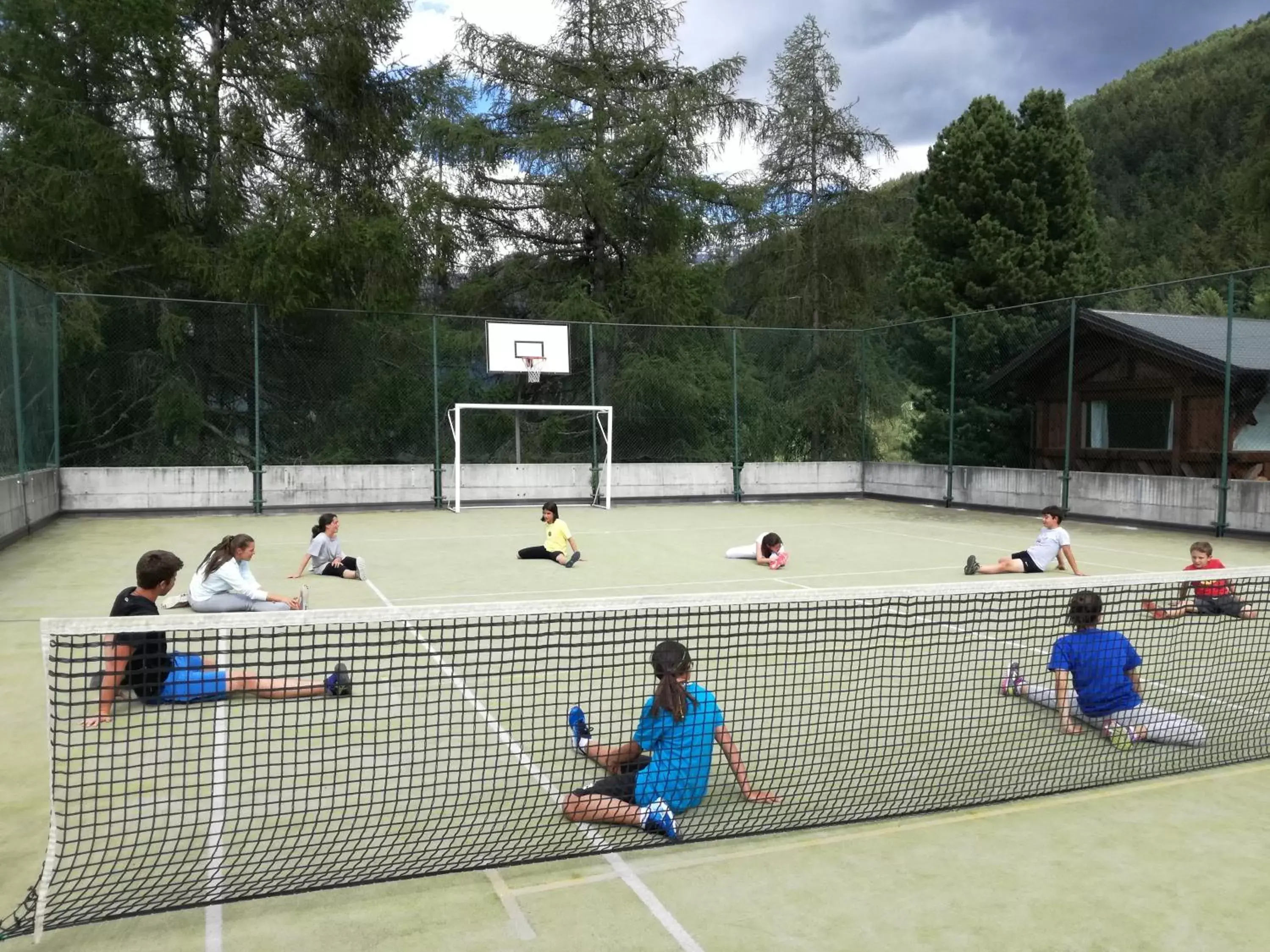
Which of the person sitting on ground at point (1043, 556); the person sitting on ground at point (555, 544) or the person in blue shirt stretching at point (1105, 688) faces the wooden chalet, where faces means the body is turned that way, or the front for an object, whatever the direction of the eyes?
the person in blue shirt stretching

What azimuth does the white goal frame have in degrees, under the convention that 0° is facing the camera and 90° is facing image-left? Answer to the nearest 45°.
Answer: approximately 0°

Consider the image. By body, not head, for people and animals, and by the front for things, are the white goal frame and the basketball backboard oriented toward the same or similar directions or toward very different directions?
same or similar directions

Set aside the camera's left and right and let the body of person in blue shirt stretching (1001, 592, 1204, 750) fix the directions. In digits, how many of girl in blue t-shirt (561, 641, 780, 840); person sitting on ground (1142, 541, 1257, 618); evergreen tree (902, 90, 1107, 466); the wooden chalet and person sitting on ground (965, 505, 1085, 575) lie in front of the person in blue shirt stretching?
4

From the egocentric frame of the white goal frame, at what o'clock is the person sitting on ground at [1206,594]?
The person sitting on ground is roughly at 11 o'clock from the white goal frame.

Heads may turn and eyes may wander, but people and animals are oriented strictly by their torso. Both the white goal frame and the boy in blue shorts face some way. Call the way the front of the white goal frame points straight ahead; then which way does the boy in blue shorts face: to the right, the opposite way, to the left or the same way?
to the left

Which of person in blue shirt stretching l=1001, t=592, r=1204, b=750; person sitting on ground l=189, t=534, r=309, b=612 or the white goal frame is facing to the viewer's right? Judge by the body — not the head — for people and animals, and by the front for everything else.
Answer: the person sitting on ground

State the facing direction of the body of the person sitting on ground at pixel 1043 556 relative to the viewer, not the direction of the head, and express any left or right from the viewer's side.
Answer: facing to the left of the viewer

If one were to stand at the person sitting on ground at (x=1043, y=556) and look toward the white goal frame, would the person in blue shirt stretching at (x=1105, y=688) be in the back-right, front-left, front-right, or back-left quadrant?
back-left

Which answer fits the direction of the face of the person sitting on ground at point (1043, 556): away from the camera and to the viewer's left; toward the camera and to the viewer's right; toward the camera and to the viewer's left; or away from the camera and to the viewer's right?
toward the camera and to the viewer's left

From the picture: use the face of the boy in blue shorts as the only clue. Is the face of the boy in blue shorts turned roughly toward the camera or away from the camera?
away from the camera

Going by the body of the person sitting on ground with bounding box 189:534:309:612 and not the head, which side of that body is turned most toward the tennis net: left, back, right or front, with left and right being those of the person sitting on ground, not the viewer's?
right

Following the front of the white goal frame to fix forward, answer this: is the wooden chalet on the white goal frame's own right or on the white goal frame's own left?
on the white goal frame's own left

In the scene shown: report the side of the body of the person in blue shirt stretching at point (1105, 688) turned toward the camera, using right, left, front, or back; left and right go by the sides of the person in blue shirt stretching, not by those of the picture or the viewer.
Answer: back

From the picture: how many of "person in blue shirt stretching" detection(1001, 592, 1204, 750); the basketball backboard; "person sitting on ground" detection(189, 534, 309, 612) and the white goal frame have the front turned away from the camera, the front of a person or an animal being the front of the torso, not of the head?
1

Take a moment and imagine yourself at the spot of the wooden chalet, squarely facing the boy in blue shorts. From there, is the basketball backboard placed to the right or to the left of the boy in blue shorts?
right

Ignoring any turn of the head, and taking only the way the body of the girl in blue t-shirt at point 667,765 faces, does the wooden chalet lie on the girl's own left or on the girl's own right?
on the girl's own right
